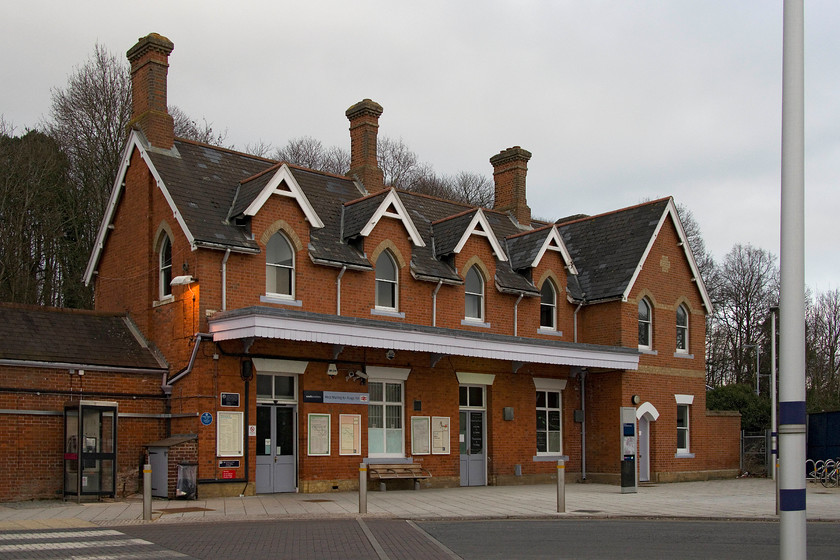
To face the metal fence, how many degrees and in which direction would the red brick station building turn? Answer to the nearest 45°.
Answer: approximately 90° to its left

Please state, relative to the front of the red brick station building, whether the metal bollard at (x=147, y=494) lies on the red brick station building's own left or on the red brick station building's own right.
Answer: on the red brick station building's own right

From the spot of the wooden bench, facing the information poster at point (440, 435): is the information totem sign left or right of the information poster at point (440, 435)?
right

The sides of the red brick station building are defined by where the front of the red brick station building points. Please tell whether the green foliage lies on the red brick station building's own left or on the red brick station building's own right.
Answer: on the red brick station building's own left

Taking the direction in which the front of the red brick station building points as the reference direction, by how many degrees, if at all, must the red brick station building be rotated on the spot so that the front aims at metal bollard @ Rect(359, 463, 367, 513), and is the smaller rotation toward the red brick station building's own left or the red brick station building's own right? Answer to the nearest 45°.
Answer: approximately 45° to the red brick station building's own right

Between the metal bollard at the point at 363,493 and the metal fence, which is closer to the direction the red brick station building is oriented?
the metal bollard

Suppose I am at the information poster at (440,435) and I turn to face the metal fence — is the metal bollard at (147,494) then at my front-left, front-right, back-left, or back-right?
back-right

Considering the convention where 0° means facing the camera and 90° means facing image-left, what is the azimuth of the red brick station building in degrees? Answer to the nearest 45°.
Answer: approximately 315°

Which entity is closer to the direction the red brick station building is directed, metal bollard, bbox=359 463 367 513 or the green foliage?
the metal bollard
